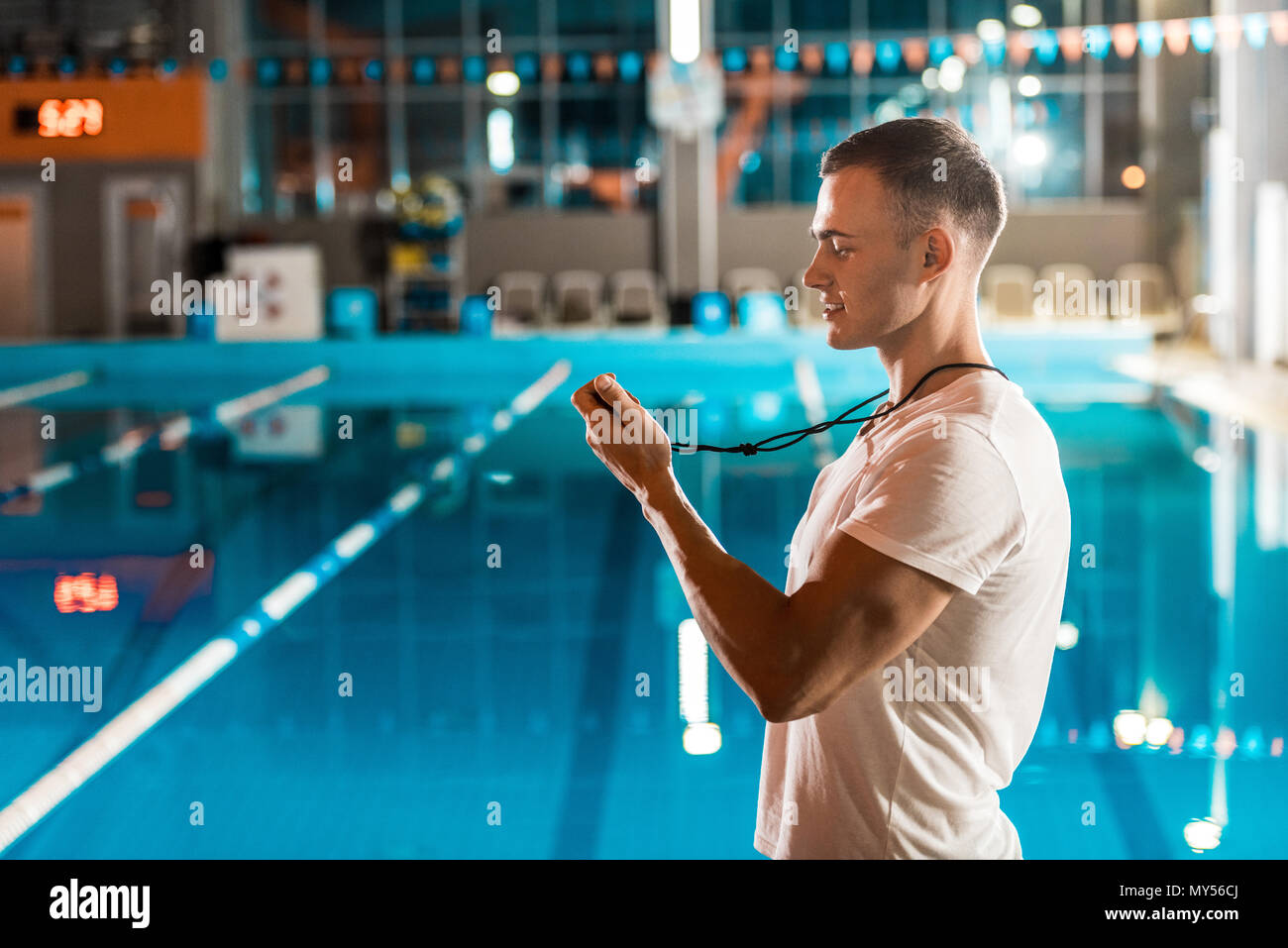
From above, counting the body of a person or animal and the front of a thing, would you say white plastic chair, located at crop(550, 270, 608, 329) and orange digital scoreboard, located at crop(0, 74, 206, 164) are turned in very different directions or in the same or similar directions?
same or similar directions

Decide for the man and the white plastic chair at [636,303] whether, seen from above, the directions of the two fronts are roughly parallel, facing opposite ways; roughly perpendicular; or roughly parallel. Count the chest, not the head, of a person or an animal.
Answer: roughly perpendicular

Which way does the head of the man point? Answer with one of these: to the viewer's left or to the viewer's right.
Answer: to the viewer's left

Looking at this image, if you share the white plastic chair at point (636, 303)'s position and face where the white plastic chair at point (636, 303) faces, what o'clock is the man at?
The man is roughly at 12 o'clock from the white plastic chair.

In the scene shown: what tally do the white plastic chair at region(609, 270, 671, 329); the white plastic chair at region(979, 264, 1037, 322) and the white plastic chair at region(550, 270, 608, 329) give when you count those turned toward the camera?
3

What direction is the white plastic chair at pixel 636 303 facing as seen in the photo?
toward the camera

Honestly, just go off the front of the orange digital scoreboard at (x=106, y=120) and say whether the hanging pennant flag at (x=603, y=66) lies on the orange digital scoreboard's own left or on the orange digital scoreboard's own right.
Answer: on the orange digital scoreboard's own left

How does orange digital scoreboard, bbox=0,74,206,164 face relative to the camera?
toward the camera

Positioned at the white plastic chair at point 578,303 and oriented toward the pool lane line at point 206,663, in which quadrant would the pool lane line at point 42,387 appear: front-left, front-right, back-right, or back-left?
front-right

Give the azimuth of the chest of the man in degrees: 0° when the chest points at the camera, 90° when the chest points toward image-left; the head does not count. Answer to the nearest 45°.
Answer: approximately 90°

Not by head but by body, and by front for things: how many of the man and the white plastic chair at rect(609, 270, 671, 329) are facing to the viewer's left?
1

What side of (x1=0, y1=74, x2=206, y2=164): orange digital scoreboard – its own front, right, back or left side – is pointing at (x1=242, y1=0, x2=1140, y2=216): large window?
left

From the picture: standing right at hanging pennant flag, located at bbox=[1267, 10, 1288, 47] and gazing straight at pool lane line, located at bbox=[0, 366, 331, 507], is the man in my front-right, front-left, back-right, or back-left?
front-left
